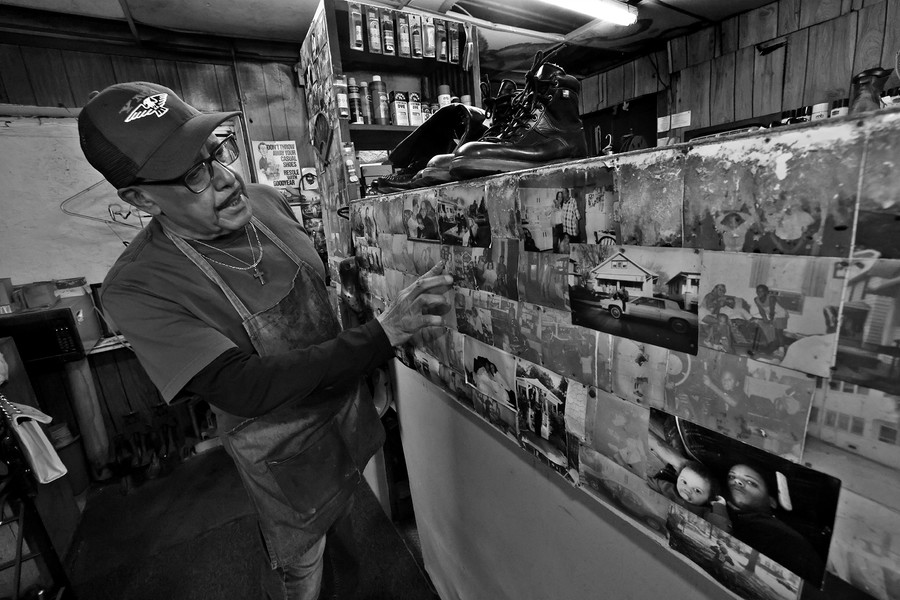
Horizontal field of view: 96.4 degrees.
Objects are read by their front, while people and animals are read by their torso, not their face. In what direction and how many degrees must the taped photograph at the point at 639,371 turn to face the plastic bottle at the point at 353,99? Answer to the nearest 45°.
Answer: approximately 90° to its right

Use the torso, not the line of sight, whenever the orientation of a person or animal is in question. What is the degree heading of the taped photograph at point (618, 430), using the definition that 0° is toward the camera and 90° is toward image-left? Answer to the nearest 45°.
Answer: approximately 45°

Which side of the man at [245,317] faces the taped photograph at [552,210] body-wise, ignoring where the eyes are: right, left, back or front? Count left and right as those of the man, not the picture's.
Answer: front

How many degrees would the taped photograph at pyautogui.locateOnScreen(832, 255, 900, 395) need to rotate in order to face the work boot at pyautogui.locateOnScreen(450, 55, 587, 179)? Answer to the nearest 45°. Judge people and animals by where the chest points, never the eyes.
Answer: approximately 90° to its right

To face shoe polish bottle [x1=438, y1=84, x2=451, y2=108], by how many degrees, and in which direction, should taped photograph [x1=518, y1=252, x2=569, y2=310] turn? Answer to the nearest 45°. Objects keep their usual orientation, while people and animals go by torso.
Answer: approximately 135° to its right

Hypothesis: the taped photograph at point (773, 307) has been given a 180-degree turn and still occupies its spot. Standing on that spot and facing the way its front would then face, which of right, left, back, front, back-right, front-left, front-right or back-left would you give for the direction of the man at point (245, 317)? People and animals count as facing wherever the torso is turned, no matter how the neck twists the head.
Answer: back-left

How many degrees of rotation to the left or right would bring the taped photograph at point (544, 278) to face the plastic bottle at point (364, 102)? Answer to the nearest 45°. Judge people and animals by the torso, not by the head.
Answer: approximately 90° to its right

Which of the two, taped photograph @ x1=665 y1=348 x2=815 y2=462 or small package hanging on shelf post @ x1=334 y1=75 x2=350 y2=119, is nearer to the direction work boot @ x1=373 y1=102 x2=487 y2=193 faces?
the small package hanging on shelf post

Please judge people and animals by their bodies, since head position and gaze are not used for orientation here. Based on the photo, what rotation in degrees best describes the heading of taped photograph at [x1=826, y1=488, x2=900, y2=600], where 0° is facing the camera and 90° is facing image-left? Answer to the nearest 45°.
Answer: approximately 45°
